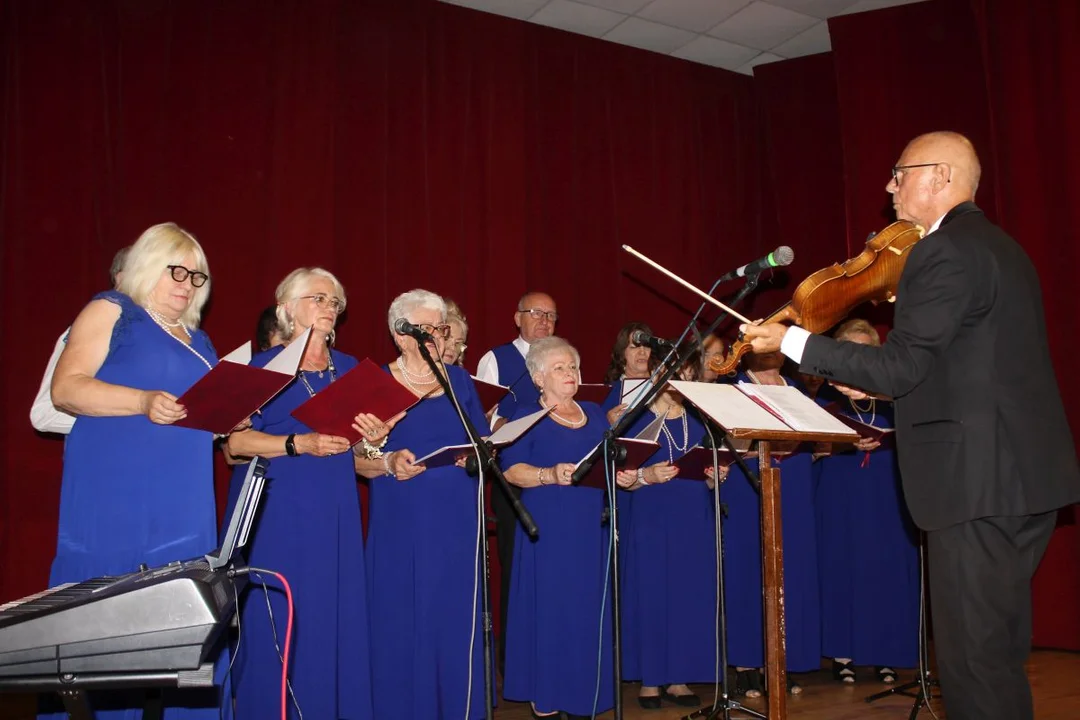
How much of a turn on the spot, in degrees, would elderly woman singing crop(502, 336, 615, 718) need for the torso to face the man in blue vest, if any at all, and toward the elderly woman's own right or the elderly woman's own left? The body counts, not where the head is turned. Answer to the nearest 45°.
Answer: approximately 135° to the elderly woman's own left

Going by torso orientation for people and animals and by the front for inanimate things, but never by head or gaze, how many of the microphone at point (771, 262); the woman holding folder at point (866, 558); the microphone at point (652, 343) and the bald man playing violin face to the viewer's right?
1

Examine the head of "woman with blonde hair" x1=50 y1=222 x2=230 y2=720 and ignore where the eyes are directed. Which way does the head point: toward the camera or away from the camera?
toward the camera

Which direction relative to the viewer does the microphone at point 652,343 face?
to the viewer's left

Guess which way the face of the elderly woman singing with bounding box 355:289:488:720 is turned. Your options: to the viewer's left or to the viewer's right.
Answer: to the viewer's right

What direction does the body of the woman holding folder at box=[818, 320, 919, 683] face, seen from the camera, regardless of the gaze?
toward the camera

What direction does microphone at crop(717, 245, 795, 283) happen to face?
to the viewer's right

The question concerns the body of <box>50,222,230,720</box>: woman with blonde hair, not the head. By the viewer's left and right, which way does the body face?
facing the viewer and to the right of the viewer

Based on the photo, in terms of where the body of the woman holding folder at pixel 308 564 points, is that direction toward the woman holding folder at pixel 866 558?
no

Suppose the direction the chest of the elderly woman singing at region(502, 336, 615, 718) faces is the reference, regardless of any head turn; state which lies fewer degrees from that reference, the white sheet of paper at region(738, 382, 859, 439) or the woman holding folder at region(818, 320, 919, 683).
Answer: the white sheet of paper

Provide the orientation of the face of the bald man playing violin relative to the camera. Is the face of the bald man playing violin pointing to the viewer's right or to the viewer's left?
to the viewer's left

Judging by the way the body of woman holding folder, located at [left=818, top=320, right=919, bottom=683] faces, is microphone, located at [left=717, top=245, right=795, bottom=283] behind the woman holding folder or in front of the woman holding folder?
in front

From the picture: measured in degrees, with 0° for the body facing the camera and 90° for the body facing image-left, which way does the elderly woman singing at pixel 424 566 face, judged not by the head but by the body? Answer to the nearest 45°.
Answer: approximately 315°
